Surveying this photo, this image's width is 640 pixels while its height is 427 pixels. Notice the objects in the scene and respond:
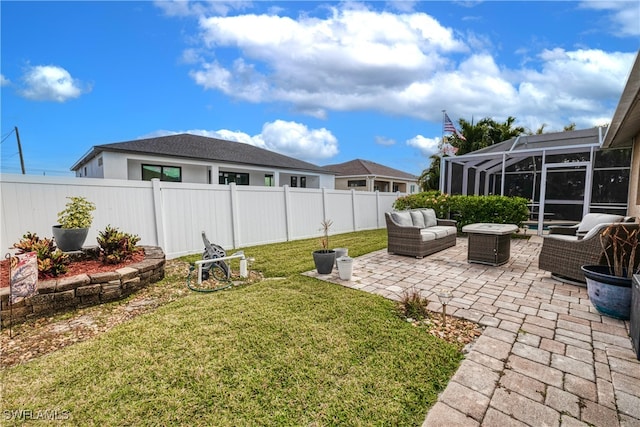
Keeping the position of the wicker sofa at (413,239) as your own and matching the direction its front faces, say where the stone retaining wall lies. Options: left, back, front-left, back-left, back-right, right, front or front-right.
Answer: right

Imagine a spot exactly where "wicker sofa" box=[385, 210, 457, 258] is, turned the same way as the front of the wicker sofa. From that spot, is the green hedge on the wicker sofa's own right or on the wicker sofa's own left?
on the wicker sofa's own left

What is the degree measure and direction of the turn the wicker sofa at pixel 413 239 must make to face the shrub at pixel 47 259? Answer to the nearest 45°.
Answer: approximately 90° to its right

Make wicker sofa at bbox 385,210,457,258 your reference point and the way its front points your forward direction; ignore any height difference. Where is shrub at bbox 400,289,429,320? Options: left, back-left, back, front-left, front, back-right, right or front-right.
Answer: front-right
